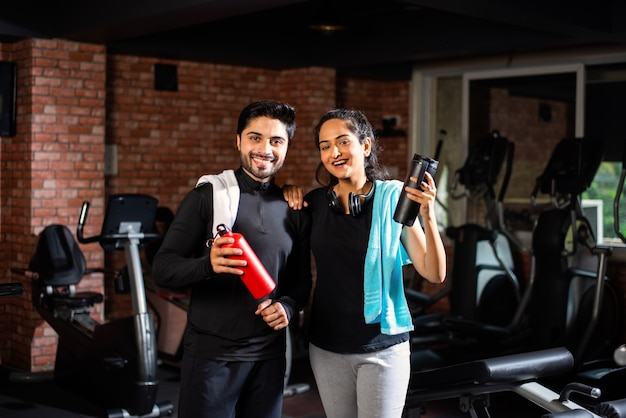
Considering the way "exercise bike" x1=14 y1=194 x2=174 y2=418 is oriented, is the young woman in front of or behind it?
in front

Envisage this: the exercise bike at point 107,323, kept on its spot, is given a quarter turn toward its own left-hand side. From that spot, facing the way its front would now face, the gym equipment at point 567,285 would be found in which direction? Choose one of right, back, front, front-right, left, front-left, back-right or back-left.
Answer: front-right

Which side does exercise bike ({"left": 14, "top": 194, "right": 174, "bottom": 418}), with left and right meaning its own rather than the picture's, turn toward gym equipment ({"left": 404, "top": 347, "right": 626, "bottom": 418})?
front

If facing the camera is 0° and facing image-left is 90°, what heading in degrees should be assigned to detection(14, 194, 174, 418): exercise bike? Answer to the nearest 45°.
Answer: approximately 315°

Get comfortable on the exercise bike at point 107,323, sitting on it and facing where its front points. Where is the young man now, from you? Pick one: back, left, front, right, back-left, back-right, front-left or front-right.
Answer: front-right
